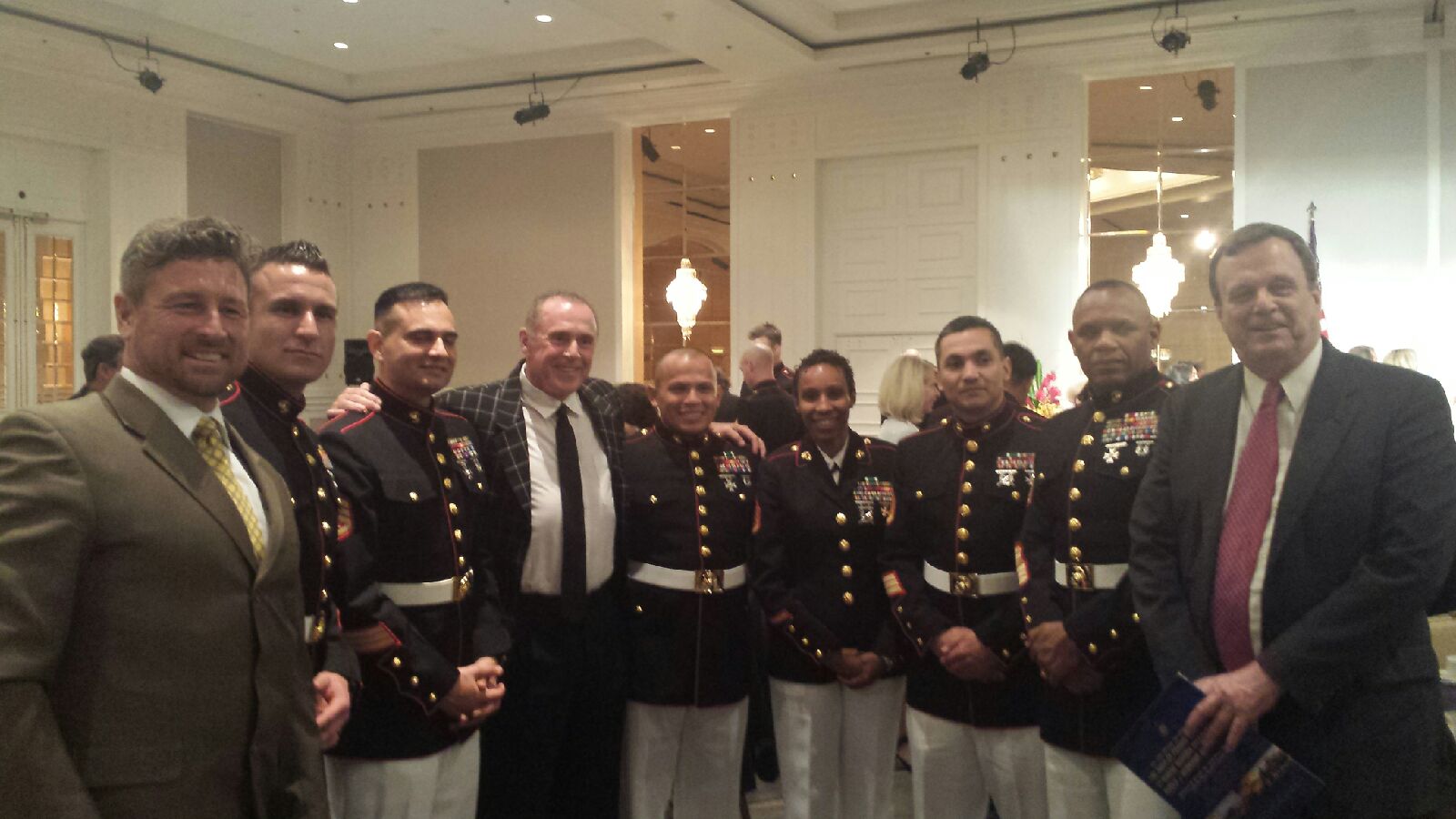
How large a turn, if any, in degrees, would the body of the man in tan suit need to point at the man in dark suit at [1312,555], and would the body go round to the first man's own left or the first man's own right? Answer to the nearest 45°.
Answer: approximately 45° to the first man's own left

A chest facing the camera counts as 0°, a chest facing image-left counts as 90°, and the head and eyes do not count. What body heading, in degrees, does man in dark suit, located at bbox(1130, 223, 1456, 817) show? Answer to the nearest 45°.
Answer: approximately 45°

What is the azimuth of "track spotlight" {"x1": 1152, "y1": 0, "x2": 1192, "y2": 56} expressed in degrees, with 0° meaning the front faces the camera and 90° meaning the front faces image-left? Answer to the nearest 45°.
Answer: approximately 0°

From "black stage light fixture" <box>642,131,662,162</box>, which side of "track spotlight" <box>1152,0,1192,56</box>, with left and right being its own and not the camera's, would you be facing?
right

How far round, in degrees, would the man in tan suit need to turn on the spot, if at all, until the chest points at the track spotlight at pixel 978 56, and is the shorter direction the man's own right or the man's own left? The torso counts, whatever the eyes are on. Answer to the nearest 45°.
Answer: approximately 90° to the man's own left

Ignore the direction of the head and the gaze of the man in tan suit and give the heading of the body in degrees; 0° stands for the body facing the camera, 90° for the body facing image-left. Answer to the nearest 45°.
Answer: approximately 315°

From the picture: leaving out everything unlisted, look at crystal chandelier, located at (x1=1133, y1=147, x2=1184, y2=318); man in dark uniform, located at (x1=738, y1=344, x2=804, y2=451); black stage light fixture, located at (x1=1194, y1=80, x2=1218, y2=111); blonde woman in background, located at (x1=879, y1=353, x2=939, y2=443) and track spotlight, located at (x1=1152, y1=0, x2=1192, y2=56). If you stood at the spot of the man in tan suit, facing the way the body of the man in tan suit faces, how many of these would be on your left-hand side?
5

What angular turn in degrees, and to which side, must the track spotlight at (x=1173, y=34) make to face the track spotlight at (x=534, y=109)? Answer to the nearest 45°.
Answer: approximately 90° to its right

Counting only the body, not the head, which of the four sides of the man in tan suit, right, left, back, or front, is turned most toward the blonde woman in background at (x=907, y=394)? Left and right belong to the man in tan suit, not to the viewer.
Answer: left

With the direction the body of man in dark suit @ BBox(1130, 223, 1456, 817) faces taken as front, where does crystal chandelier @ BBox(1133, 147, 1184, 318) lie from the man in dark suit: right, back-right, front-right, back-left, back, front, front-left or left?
back-right
